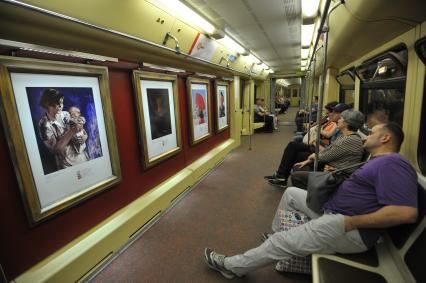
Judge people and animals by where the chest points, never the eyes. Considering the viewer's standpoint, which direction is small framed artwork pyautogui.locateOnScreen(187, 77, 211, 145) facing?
facing the viewer and to the right of the viewer

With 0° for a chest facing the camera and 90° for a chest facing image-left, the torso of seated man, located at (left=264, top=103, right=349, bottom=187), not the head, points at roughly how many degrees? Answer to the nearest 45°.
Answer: approximately 90°

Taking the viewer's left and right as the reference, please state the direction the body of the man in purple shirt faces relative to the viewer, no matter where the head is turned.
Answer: facing to the left of the viewer

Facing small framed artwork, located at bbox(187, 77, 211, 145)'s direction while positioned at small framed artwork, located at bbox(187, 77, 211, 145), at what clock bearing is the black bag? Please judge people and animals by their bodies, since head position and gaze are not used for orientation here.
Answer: The black bag is roughly at 1 o'clock from the small framed artwork.

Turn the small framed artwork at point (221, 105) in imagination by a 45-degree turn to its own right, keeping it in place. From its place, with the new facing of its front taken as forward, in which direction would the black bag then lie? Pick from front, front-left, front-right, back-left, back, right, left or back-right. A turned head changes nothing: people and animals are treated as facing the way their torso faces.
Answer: front

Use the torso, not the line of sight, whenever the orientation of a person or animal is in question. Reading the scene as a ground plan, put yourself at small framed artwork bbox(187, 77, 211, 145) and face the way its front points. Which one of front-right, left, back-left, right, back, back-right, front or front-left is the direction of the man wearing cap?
front

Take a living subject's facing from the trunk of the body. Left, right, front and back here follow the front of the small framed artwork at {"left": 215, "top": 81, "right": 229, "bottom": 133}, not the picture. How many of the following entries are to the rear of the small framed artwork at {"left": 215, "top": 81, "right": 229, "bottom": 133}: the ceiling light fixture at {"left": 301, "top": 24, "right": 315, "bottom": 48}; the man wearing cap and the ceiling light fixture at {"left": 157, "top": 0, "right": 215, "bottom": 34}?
0

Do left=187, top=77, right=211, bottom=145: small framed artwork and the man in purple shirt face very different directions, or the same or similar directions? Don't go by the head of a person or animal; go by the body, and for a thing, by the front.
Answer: very different directions

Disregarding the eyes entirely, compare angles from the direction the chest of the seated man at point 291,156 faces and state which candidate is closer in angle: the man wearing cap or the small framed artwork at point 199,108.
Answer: the small framed artwork

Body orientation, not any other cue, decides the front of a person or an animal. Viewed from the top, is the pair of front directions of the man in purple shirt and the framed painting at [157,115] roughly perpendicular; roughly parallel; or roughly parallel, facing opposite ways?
roughly parallel, facing opposite ways

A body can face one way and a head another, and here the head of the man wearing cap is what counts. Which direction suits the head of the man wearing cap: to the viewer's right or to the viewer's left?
to the viewer's left

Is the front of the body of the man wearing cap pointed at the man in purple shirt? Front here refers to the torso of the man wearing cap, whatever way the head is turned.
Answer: no

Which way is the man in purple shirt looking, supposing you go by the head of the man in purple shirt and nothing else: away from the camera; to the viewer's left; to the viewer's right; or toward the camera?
to the viewer's left

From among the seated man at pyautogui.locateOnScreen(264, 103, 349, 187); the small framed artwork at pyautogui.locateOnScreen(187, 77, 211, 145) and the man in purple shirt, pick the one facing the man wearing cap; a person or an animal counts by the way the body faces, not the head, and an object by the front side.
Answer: the small framed artwork

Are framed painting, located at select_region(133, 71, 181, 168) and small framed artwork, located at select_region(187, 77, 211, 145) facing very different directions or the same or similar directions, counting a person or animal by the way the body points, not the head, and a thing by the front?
same or similar directions

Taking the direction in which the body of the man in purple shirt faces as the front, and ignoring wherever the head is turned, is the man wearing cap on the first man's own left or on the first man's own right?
on the first man's own right

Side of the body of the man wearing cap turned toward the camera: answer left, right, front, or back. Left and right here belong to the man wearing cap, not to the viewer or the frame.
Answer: left

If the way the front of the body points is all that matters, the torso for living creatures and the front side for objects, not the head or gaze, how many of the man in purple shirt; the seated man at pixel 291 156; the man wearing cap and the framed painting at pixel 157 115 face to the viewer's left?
3

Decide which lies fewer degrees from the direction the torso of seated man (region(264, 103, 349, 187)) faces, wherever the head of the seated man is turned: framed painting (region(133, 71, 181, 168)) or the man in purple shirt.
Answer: the framed painting
